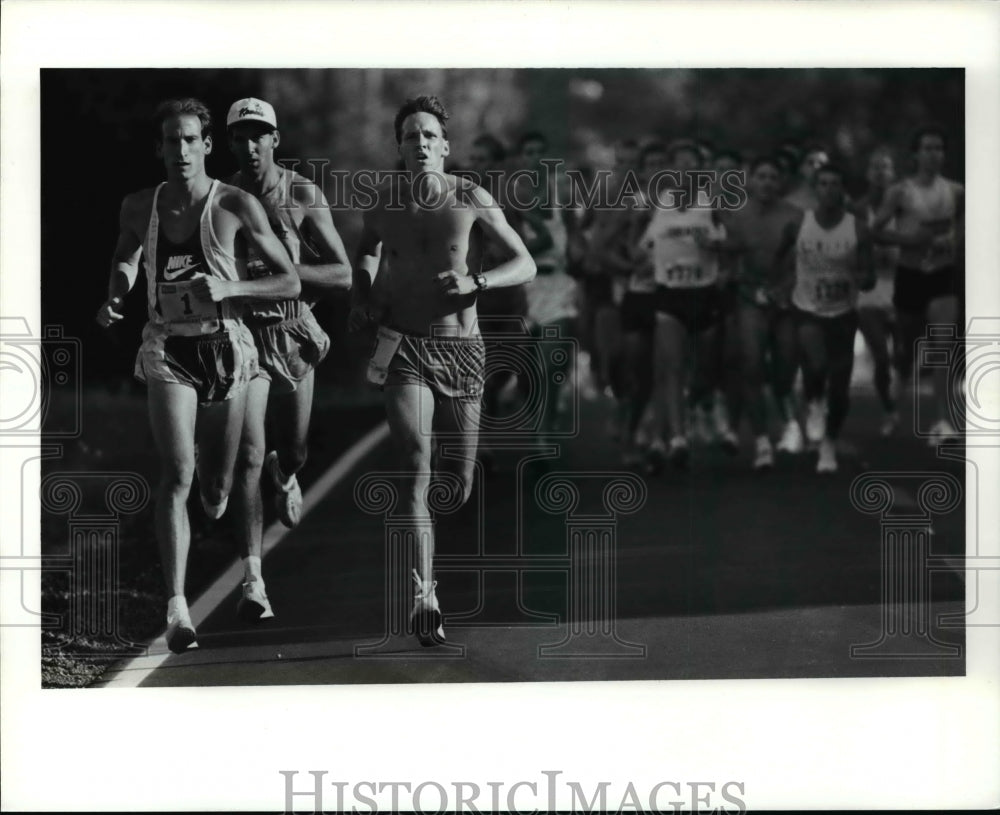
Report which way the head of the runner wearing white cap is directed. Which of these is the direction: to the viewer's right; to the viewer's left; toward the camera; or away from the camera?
toward the camera

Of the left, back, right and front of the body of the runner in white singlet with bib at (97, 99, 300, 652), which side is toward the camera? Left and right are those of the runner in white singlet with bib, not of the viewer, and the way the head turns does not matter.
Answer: front

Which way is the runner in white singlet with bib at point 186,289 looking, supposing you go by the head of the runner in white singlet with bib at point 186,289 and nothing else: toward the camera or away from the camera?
toward the camera

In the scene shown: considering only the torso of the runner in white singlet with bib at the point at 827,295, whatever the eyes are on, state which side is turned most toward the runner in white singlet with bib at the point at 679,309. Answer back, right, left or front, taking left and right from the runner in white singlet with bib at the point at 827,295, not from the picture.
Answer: right

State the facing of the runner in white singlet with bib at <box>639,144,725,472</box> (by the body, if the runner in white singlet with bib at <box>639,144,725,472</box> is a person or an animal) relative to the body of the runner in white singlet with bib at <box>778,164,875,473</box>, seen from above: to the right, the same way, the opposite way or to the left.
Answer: the same way

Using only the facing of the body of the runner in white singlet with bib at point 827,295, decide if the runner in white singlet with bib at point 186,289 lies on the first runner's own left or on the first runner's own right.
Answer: on the first runner's own right

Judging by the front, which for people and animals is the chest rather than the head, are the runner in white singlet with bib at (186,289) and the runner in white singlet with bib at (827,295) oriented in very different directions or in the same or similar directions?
same or similar directions

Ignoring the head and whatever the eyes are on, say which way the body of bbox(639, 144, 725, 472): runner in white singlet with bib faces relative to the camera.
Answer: toward the camera

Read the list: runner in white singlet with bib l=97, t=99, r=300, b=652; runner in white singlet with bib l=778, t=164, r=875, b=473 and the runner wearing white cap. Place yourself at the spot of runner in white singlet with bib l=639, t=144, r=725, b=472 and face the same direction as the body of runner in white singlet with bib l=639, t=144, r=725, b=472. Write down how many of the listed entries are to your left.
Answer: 1

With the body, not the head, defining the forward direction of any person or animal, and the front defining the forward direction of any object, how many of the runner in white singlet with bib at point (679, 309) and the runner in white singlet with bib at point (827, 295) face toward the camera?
2

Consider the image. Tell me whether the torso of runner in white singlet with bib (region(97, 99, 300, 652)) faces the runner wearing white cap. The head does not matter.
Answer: no
